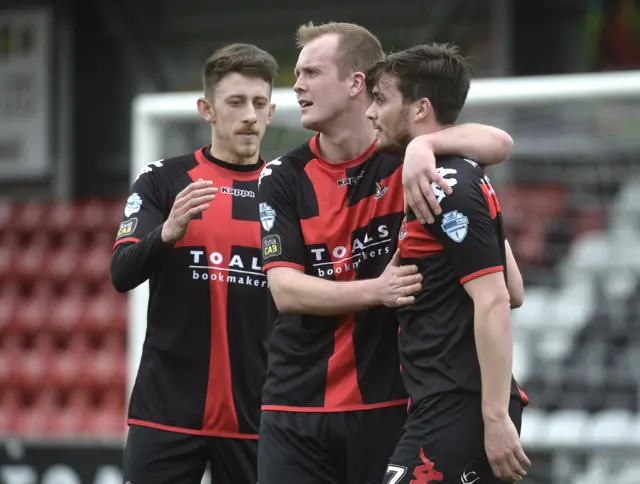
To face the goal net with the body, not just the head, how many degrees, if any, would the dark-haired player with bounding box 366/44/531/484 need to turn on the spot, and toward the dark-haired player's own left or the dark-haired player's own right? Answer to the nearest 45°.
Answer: approximately 90° to the dark-haired player's own right

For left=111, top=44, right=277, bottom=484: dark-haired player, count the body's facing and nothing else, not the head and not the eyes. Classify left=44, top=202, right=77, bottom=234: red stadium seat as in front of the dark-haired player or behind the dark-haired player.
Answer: behind

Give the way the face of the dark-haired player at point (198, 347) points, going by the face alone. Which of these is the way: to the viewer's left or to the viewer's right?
to the viewer's right

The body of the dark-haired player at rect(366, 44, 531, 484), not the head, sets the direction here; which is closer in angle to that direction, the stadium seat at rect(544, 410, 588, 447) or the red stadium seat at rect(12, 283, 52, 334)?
the red stadium seat

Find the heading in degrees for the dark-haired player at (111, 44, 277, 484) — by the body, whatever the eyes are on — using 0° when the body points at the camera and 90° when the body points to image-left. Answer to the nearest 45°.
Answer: approximately 315°

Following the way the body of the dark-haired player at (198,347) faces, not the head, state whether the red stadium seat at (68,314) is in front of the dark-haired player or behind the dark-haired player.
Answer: behind

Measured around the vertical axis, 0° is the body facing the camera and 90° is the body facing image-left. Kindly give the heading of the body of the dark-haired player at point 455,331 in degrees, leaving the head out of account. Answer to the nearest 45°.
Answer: approximately 90°

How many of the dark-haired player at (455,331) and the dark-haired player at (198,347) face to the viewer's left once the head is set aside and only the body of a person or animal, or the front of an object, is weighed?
1

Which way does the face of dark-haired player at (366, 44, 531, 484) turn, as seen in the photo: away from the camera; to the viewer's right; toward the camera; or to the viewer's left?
to the viewer's left

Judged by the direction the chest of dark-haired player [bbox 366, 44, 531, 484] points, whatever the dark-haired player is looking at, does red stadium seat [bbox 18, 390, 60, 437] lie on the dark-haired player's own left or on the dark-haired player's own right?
on the dark-haired player's own right

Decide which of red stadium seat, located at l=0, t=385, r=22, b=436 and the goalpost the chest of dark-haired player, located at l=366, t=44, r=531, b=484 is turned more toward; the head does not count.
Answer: the red stadium seat

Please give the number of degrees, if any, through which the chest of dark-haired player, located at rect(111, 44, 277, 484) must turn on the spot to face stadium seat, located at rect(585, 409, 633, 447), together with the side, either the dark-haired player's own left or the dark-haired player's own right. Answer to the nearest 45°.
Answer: approximately 90° to the dark-haired player's own left
